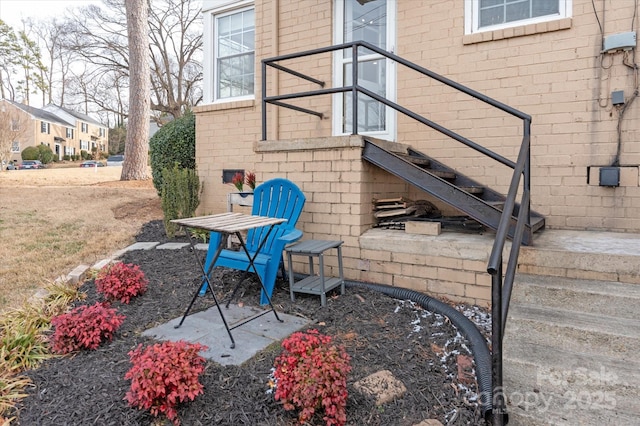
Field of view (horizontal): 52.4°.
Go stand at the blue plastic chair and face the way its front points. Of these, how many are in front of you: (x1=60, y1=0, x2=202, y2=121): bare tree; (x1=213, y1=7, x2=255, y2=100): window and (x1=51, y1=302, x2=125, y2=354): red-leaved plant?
1

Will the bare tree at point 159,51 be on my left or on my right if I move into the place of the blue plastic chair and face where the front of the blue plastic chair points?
on my right

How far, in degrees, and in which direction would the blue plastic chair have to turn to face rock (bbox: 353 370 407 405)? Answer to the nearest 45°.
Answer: approximately 45° to its left

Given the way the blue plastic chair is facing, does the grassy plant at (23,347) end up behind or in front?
in front

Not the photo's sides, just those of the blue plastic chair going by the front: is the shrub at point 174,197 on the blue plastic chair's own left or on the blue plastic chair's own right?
on the blue plastic chair's own right

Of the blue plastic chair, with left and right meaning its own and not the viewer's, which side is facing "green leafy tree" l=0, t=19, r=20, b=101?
right

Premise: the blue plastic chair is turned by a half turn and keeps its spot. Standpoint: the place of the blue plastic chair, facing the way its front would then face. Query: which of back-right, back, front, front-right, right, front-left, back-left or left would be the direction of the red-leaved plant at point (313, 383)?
back-right

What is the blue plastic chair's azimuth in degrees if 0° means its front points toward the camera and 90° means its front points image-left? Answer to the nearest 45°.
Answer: approximately 45°

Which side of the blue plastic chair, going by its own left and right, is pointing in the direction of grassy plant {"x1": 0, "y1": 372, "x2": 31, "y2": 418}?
front

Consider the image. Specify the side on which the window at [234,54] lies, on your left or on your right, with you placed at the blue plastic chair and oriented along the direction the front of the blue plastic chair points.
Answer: on your right
